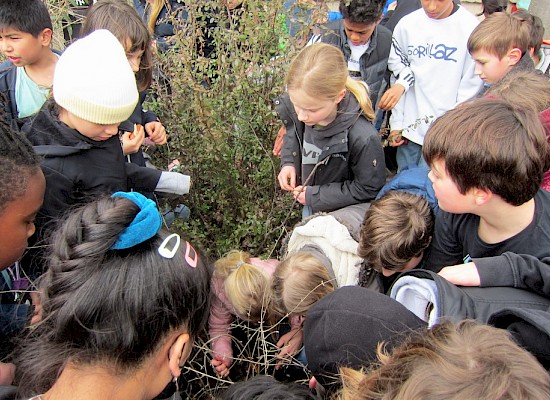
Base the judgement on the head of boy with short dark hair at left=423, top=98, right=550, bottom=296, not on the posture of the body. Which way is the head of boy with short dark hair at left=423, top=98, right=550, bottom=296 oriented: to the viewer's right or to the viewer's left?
to the viewer's left

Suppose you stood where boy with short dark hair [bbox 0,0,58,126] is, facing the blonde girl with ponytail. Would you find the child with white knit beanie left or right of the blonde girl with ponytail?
right

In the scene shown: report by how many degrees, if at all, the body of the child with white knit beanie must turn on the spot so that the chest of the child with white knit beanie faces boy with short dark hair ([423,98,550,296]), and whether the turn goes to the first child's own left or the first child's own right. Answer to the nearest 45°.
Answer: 0° — they already face them

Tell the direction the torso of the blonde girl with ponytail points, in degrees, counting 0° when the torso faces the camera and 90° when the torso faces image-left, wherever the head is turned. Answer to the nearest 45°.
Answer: approximately 45°

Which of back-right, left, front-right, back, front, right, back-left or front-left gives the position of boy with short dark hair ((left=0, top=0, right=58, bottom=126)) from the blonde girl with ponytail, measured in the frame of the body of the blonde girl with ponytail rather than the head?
front-right

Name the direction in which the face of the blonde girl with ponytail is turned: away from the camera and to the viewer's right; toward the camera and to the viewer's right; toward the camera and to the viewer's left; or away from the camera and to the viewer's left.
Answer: toward the camera and to the viewer's left

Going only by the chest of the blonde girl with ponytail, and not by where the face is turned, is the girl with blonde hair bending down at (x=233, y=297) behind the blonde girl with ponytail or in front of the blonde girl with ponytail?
in front

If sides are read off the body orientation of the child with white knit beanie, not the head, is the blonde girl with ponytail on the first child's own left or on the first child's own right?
on the first child's own left

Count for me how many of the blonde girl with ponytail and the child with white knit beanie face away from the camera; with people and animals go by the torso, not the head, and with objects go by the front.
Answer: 0

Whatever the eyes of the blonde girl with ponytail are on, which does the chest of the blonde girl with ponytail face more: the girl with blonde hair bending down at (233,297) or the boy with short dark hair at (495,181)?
the girl with blonde hair bending down

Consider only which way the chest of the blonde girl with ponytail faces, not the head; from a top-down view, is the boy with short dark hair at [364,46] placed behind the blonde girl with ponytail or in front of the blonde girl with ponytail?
behind

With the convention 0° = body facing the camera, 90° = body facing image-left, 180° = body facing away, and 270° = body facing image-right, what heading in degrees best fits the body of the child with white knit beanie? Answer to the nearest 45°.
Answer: approximately 315°

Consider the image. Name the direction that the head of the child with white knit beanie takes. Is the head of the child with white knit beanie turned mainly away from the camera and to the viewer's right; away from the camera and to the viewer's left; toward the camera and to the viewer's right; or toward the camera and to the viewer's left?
toward the camera and to the viewer's right
